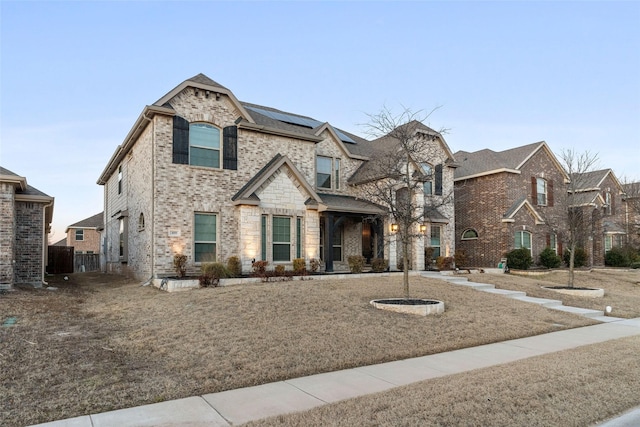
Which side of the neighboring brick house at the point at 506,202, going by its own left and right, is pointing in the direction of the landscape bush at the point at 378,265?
right

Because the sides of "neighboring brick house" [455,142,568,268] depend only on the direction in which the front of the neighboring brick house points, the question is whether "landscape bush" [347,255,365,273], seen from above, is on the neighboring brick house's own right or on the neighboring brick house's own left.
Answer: on the neighboring brick house's own right

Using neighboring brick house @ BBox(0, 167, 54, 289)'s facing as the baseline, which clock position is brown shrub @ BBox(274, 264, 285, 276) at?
The brown shrub is roughly at 10 o'clock from the neighboring brick house.

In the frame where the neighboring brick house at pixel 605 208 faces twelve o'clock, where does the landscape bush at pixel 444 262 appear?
The landscape bush is roughly at 2 o'clock from the neighboring brick house.

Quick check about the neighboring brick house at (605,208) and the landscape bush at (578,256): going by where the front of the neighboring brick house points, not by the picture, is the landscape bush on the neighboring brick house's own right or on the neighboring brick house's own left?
on the neighboring brick house's own right

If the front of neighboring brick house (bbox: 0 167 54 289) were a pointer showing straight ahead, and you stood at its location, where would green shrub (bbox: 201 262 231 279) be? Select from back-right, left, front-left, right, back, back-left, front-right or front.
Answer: front-left

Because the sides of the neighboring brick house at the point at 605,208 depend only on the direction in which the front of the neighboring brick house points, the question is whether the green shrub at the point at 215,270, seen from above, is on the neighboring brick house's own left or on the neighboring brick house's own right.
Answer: on the neighboring brick house's own right

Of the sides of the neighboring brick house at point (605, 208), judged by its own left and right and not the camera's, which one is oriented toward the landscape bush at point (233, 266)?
right

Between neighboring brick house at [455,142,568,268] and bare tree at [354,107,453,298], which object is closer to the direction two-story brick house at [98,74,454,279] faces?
the bare tree

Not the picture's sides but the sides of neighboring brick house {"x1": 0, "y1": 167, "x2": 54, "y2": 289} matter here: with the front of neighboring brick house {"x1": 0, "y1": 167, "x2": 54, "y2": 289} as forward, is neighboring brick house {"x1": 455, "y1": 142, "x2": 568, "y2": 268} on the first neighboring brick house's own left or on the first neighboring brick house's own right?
on the first neighboring brick house's own left

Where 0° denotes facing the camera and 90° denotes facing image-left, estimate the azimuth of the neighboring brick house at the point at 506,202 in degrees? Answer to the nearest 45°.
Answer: approximately 315°

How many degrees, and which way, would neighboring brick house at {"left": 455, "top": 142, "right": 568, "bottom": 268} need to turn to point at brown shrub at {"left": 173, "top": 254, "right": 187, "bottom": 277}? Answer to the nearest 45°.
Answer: approximately 90° to its right

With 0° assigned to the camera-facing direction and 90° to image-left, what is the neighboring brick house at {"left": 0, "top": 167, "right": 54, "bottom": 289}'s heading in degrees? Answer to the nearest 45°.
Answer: approximately 0°
